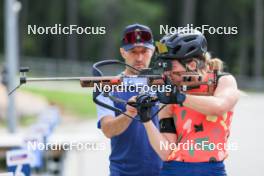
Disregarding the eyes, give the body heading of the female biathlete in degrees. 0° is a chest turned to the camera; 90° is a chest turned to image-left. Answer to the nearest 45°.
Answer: approximately 45°
